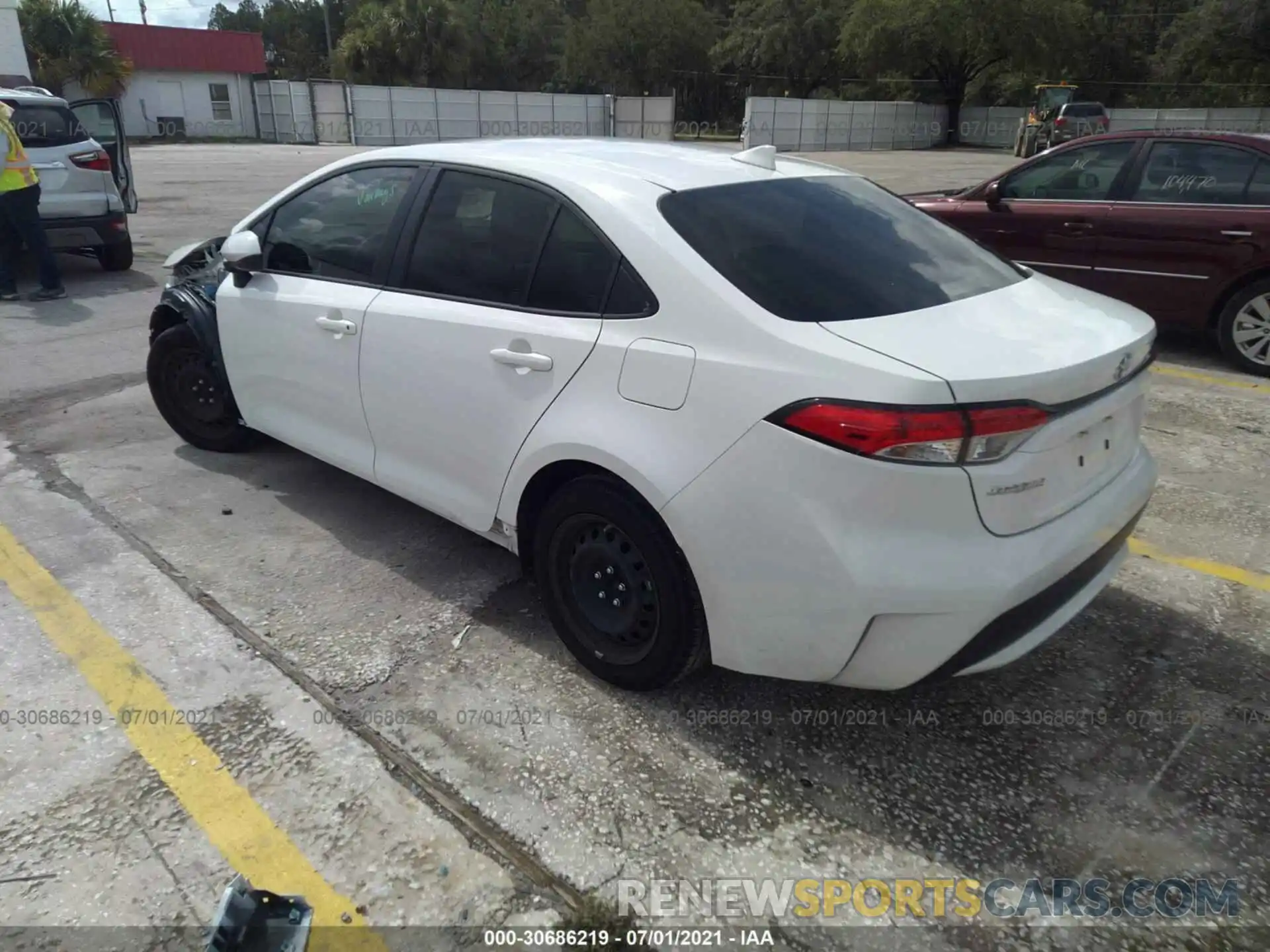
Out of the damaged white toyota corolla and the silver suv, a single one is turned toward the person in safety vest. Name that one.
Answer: the damaged white toyota corolla

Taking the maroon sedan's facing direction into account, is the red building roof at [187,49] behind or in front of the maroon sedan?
in front

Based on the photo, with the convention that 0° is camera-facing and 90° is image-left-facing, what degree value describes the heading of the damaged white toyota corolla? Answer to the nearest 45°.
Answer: approximately 135°

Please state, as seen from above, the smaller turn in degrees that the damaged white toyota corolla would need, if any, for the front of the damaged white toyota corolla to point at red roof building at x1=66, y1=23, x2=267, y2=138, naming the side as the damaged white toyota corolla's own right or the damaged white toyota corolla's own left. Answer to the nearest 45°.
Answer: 0° — it already faces it

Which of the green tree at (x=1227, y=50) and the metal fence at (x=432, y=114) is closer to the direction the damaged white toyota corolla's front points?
the metal fence

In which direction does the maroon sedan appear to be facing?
to the viewer's left

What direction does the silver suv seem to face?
away from the camera

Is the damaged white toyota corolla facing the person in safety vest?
yes

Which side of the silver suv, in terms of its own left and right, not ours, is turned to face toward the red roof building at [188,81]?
front

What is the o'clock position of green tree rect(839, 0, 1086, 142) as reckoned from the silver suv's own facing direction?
The green tree is roughly at 2 o'clock from the silver suv.

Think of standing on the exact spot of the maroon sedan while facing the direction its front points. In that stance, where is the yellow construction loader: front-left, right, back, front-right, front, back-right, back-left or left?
right

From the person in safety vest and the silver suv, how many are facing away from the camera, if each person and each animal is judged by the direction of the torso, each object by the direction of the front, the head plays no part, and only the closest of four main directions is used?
1
